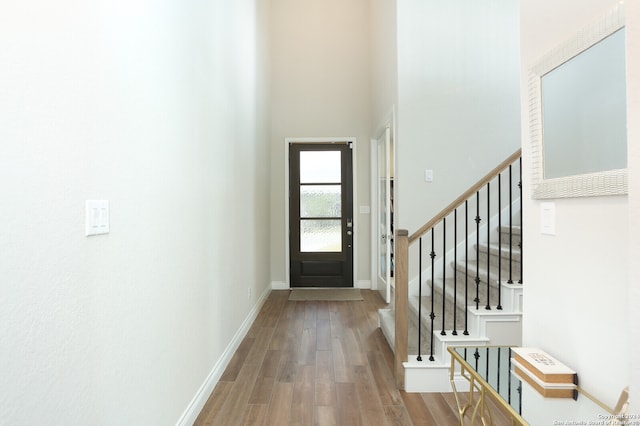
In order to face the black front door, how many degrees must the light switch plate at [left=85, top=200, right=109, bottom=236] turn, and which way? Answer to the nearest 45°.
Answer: approximately 90° to its left

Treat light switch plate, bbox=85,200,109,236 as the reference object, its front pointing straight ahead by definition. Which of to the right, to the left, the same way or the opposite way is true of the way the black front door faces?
to the right

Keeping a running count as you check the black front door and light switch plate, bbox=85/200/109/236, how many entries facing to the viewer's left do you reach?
0

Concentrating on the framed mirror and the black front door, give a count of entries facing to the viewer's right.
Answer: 0

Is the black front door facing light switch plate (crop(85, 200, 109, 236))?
yes

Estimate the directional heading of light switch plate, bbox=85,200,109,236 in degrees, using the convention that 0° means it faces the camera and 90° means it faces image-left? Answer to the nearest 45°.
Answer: approximately 315°

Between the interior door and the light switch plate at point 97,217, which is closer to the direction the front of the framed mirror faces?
the light switch plate

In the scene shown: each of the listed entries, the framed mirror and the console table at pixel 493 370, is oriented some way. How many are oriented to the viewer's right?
0

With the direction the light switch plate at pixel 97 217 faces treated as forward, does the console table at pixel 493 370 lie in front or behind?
in front

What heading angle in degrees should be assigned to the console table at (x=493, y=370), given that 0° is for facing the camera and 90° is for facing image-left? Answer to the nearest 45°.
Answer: approximately 45°
